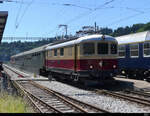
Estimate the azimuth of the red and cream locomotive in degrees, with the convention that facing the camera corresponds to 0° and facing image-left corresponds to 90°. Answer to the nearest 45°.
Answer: approximately 315°

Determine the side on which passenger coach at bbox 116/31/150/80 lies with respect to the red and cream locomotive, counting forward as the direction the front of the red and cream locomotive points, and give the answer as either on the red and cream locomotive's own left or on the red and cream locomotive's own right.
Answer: on the red and cream locomotive's own left
